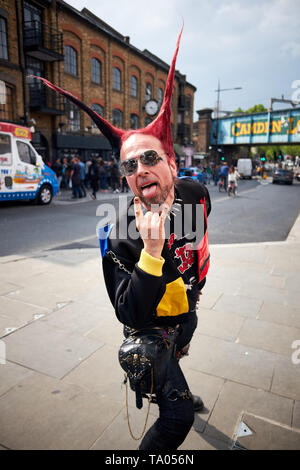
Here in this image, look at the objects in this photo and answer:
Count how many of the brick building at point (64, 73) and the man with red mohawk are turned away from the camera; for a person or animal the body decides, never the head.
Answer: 0

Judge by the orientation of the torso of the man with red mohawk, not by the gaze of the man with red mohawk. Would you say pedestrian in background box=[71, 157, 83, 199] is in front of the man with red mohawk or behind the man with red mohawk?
behind

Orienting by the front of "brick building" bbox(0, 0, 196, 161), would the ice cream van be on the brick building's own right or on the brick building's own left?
on the brick building's own right

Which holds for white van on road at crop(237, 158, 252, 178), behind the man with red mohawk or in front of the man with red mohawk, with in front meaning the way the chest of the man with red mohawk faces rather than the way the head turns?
behind

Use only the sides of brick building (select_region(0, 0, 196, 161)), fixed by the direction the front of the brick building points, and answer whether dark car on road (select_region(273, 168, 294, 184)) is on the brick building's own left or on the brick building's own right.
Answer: on the brick building's own left

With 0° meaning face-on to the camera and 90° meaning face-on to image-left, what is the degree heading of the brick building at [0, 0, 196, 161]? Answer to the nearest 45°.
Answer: approximately 315°

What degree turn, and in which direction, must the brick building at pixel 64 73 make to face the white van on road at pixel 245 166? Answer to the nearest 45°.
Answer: approximately 90° to its left

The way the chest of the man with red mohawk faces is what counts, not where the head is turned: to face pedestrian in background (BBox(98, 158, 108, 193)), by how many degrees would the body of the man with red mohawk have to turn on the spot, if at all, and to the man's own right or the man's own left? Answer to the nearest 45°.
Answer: approximately 180°

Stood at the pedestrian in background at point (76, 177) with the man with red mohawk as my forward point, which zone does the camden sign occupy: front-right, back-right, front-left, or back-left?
back-left

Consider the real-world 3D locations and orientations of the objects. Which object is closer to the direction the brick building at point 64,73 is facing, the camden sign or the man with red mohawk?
the man with red mohawk

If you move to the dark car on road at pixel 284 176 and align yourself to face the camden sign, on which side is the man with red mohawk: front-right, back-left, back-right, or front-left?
back-left

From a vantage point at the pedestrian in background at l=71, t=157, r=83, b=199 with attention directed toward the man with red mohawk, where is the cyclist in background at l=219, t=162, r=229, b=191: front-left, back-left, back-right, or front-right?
back-left

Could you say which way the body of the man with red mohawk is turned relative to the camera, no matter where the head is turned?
toward the camera
